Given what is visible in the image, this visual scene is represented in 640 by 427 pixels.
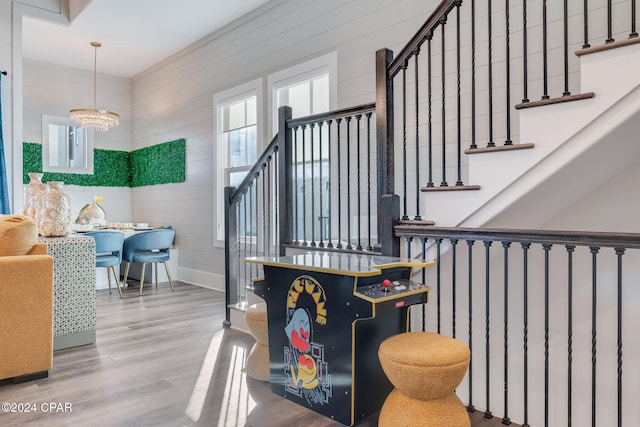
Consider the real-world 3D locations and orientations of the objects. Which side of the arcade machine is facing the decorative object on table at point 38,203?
back

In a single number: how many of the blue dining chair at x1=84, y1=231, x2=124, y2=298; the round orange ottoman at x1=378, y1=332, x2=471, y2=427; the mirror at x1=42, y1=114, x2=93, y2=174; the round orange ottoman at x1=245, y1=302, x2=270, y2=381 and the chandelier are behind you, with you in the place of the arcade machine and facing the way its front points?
4

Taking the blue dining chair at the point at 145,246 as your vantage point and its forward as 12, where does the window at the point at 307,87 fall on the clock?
The window is roughly at 6 o'clock from the blue dining chair.

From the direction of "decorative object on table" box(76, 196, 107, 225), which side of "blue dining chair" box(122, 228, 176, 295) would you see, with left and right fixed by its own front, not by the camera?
front

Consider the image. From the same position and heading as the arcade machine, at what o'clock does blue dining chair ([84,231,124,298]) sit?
The blue dining chair is roughly at 6 o'clock from the arcade machine.

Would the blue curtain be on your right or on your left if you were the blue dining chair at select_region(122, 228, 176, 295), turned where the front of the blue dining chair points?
on your left

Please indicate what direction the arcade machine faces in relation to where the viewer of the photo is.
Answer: facing the viewer and to the right of the viewer

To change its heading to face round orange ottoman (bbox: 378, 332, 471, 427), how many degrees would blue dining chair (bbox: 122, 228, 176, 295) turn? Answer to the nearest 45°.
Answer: approximately 135° to its left

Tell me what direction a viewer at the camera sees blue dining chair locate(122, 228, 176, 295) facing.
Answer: facing away from the viewer and to the left of the viewer

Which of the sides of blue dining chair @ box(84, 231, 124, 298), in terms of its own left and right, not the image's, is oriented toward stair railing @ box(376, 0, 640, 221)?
back

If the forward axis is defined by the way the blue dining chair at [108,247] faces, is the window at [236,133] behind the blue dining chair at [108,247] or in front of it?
behind

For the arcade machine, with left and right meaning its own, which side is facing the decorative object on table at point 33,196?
back

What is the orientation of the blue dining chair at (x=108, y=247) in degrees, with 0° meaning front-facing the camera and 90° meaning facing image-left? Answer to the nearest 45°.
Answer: approximately 135°
